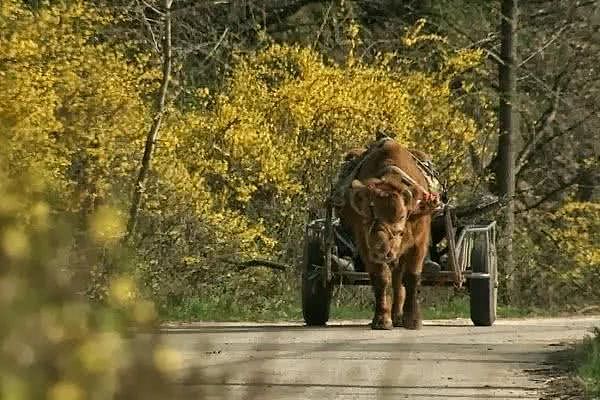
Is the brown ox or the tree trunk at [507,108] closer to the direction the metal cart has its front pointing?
the brown ox

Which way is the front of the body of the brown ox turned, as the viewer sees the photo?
toward the camera

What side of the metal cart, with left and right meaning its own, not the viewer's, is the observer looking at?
front

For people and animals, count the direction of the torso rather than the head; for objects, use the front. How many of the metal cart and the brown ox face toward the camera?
2

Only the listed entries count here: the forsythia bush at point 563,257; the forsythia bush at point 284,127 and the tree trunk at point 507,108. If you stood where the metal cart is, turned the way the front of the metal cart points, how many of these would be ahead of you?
0

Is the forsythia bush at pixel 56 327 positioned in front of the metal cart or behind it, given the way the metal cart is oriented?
in front

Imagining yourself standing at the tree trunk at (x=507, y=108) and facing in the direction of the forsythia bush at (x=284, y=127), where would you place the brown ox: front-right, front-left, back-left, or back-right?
front-left

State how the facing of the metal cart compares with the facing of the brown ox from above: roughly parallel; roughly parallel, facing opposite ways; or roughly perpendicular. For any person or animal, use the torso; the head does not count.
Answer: roughly parallel

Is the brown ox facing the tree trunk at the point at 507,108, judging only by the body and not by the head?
no

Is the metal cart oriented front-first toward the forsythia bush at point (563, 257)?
no

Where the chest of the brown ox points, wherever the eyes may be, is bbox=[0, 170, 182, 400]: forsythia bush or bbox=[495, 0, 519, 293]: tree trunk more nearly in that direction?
the forsythia bush

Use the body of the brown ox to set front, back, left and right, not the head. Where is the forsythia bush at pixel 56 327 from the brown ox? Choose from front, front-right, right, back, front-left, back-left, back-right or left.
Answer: front

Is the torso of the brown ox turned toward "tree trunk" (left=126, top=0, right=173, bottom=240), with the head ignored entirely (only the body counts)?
no
